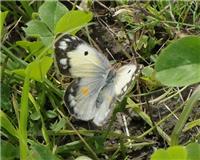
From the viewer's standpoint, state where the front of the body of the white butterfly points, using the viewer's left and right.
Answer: facing away from the viewer and to the right of the viewer
